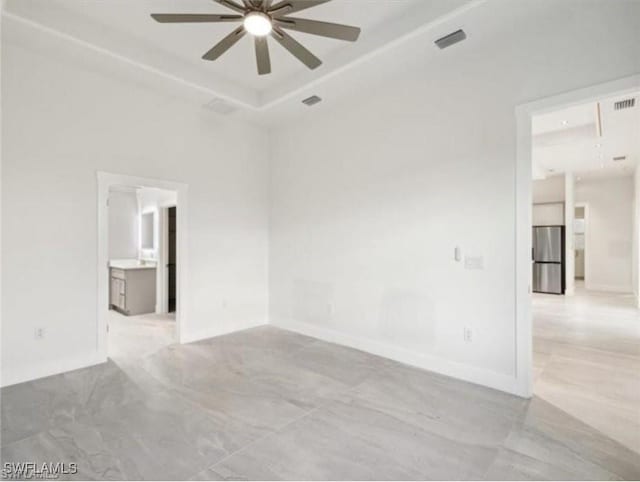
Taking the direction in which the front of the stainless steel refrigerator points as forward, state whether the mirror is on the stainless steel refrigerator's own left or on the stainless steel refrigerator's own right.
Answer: on the stainless steel refrigerator's own right

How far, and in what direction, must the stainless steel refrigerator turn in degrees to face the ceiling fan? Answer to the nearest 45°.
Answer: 0° — it already faces it

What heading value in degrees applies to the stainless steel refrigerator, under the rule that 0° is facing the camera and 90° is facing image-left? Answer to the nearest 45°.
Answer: approximately 0°

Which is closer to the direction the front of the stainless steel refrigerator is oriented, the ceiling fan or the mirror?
the ceiling fan

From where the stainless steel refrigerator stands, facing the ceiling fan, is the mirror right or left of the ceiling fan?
right
